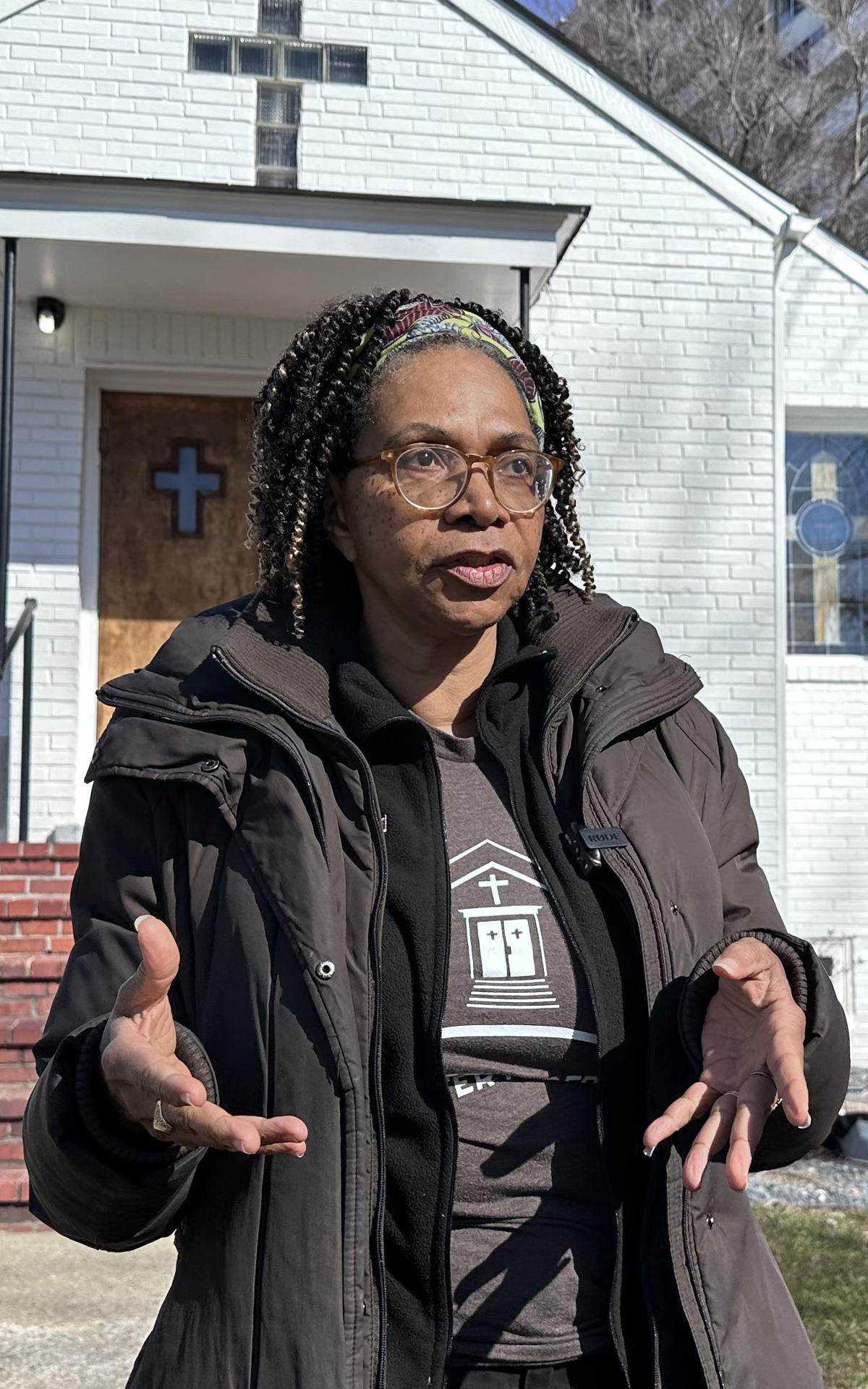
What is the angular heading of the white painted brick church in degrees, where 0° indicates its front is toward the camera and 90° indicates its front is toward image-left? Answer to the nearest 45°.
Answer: approximately 0°

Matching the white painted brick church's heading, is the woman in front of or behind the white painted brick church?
in front

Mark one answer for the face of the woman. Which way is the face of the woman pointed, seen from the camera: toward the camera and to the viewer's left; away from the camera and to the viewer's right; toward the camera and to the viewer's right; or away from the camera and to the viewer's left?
toward the camera and to the viewer's right
